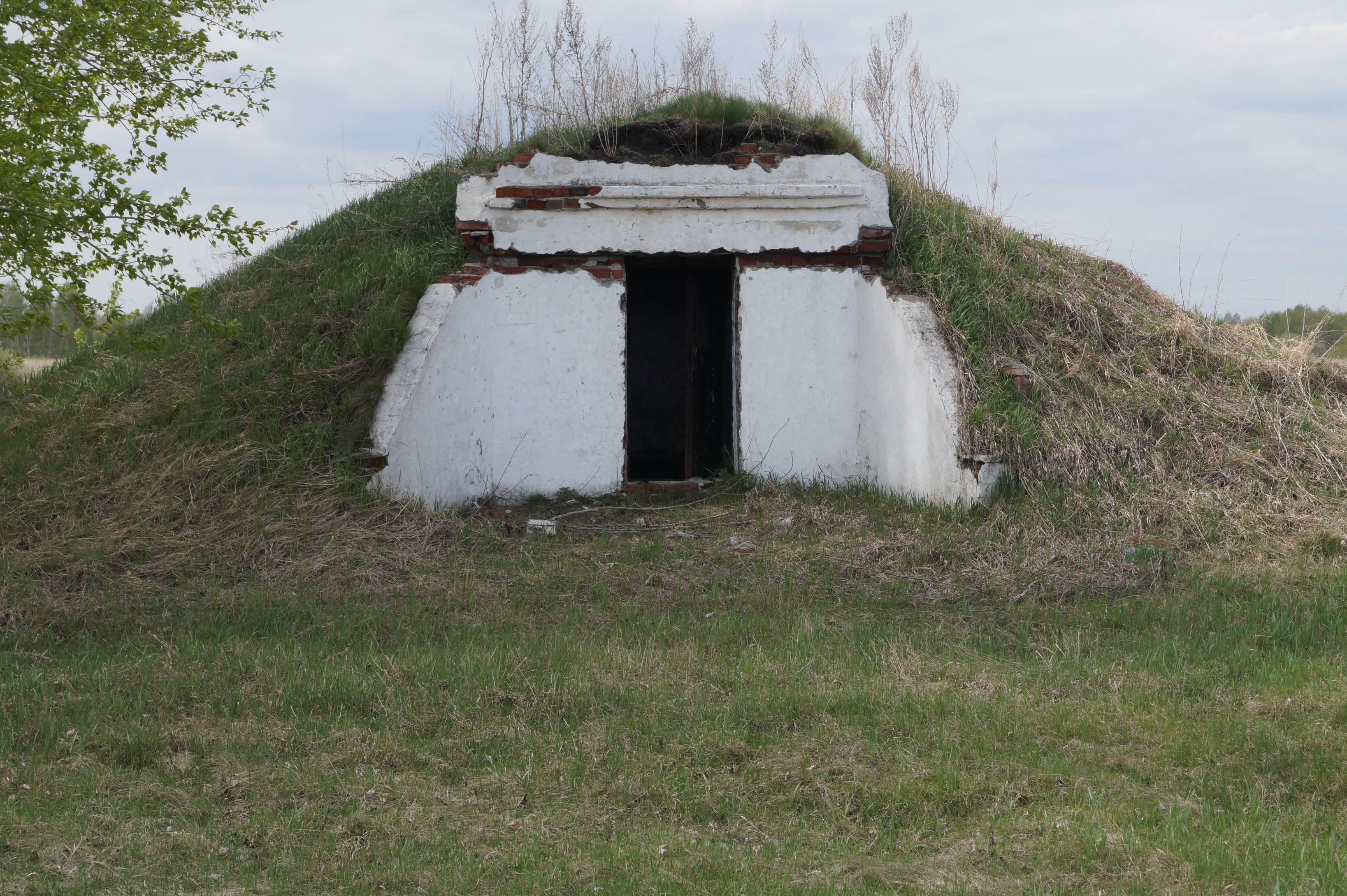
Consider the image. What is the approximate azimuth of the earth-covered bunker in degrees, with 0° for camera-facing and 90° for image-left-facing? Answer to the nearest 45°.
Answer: approximately 0°
